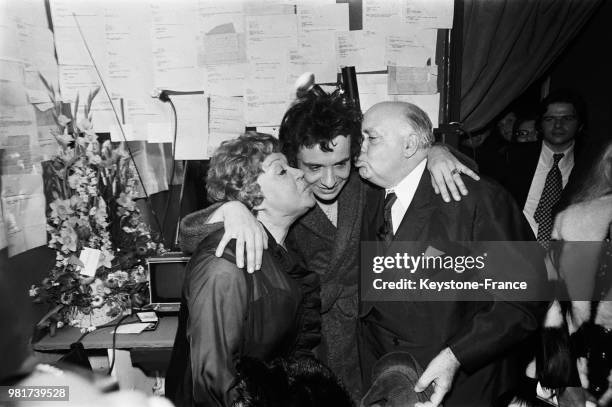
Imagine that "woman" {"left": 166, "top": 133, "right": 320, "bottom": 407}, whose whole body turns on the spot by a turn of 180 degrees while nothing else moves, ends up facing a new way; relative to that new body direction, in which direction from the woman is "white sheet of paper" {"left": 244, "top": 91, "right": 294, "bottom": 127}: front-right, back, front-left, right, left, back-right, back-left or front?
right

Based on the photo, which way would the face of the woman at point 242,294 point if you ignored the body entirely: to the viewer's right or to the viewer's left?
to the viewer's right

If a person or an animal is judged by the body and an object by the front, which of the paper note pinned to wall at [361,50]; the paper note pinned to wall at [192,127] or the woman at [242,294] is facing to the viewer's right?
the woman

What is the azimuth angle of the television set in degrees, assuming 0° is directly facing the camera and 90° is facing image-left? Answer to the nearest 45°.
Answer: approximately 0°

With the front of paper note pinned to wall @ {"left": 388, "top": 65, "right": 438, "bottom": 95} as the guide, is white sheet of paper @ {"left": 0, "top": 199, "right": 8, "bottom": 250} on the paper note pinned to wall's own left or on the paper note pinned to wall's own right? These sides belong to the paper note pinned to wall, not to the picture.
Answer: on the paper note pinned to wall's own right

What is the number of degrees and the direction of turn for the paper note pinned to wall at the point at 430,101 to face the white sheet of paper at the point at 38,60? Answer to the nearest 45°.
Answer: approximately 90° to its right

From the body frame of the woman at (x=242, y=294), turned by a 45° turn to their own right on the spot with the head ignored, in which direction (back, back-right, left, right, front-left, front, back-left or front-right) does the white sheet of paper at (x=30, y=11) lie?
back

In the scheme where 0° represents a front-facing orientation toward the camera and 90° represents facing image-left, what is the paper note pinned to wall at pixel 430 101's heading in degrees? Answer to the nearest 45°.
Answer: approximately 0°

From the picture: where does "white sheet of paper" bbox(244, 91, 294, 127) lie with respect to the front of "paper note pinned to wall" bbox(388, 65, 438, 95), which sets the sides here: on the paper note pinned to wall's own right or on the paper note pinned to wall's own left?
on the paper note pinned to wall's own right
